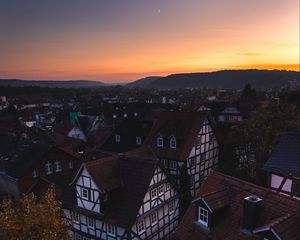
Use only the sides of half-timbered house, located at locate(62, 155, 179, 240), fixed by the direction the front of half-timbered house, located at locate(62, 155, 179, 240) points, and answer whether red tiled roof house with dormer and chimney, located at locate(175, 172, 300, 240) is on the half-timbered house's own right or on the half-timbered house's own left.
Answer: on the half-timbered house's own left

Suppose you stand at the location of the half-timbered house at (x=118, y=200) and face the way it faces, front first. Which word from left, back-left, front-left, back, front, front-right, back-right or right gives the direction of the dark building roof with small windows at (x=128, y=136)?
back-right

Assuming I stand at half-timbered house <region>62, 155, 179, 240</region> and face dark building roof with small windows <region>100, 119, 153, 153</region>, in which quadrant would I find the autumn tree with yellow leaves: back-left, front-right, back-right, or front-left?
back-left

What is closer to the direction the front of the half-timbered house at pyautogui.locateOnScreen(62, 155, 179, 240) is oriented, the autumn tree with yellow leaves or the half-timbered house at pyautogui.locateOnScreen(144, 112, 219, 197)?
the autumn tree with yellow leaves

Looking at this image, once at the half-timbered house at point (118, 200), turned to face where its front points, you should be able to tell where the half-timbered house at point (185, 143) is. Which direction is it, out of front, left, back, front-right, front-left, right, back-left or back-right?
back

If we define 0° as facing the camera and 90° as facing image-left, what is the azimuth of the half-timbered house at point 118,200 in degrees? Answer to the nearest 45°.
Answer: approximately 45°

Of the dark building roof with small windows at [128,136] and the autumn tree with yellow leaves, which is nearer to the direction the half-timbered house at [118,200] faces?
the autumn tree with yellow leaves

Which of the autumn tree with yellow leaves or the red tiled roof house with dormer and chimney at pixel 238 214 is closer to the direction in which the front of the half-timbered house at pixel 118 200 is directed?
the autumn tree with yellow leaves

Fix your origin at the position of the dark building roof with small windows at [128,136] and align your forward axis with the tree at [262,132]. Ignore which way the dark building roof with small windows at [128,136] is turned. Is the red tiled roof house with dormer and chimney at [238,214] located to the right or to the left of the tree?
right

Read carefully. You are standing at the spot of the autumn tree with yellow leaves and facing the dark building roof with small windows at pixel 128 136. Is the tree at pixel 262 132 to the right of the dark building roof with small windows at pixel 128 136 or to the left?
right

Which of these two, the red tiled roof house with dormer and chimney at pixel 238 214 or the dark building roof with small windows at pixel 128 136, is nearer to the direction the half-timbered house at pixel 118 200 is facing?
the red tiled roof house with dormer and chimney
